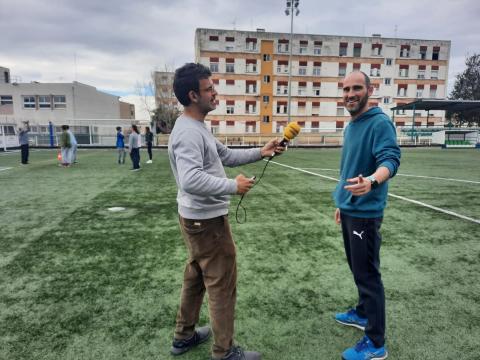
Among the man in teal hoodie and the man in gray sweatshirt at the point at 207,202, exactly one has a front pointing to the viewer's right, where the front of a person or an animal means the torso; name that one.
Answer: the man in gray sweatshirt

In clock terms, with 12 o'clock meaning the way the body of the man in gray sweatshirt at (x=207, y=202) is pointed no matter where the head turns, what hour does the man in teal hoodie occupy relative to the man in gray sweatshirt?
The man in teal hoodie is roughly at 12 o'clock from the man in gray sweatshirt.

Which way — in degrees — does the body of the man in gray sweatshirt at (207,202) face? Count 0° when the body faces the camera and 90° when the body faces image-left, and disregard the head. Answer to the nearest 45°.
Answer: approximately 270°

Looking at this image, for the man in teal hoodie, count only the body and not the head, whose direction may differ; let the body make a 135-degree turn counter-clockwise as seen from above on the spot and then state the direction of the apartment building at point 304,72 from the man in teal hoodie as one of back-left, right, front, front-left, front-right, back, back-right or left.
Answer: left

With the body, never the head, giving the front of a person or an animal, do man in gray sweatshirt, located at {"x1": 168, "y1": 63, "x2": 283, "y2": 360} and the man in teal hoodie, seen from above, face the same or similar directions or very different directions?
very different directions

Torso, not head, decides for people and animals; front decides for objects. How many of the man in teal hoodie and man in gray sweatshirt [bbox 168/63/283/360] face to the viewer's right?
1

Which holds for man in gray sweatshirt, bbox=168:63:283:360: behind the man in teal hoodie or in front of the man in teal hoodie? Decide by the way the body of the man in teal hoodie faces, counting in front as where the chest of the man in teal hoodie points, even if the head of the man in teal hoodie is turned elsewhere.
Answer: in front

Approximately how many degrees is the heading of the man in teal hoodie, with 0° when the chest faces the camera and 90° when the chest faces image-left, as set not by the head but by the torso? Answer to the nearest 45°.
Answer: approximately 45°

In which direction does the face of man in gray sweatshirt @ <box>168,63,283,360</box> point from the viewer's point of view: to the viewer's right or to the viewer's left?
to the viewer's right
